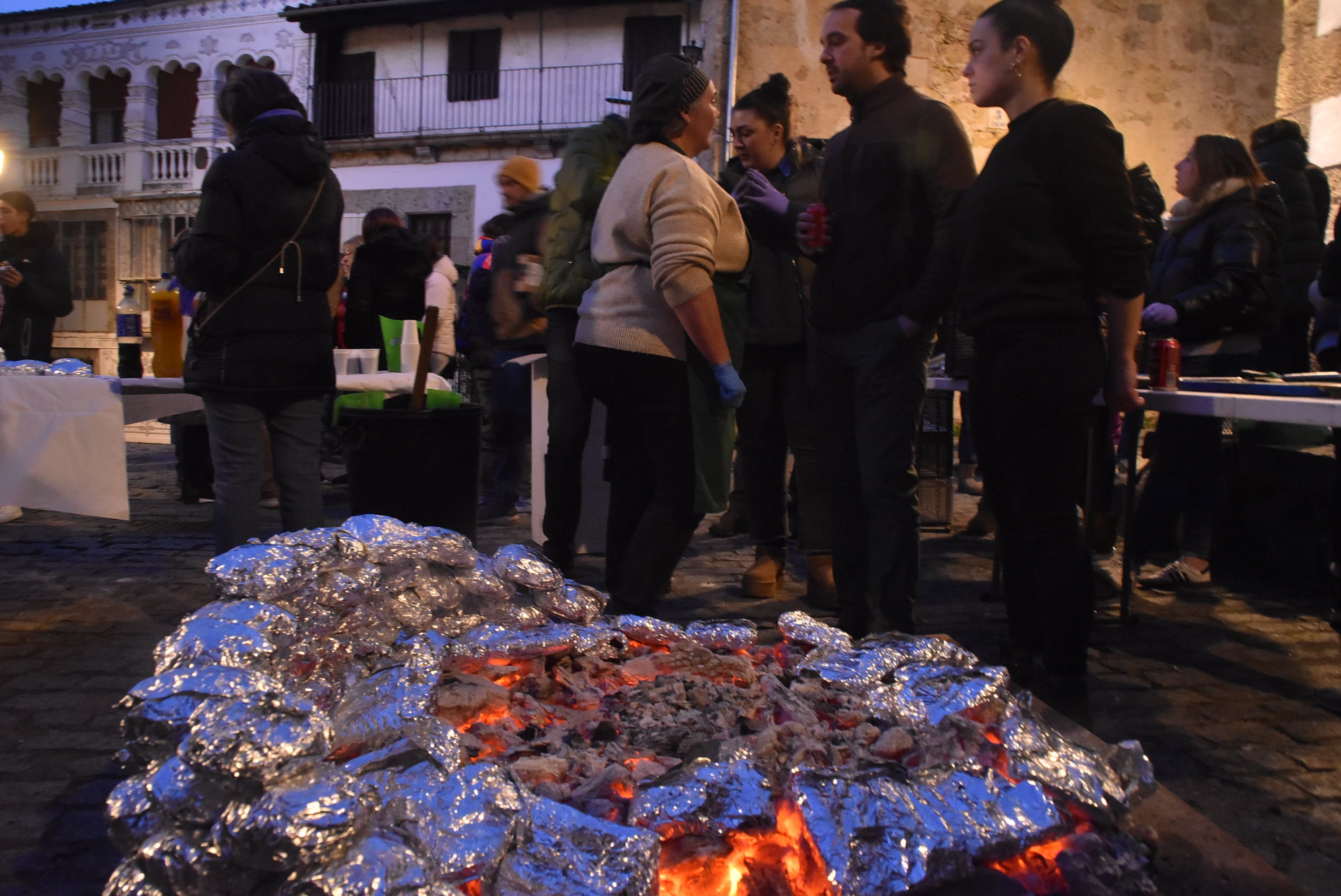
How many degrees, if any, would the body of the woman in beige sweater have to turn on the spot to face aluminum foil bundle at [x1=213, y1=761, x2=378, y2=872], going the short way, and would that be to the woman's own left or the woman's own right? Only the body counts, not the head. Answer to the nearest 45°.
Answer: approximately 90° to the woman's own right

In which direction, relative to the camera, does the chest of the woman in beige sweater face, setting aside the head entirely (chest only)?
to the viewer's right

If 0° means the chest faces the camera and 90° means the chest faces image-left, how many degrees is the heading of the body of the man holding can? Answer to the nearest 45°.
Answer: approximately 45°

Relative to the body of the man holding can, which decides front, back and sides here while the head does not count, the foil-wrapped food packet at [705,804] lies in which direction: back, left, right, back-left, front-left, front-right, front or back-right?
front-left

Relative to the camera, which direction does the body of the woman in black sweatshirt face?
to the viewer's left

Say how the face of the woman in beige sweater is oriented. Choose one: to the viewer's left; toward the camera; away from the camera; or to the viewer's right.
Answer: to the viewer's right

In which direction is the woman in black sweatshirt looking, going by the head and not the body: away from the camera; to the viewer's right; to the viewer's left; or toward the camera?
to the viewer's left

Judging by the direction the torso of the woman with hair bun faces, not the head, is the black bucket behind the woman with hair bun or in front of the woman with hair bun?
in front

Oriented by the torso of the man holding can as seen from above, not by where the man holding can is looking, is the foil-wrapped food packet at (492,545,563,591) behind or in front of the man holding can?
in front

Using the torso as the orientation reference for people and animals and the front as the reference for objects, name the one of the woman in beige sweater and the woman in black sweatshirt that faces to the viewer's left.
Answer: the woman in black sweatshirt

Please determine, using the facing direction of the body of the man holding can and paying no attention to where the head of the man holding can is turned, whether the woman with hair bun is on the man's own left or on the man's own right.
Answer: on the man's own right

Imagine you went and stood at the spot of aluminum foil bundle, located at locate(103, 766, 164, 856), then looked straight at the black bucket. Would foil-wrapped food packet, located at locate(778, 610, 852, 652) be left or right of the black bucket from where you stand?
right

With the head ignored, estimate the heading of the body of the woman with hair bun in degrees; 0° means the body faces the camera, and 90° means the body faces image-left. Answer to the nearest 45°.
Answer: approximately 45°
